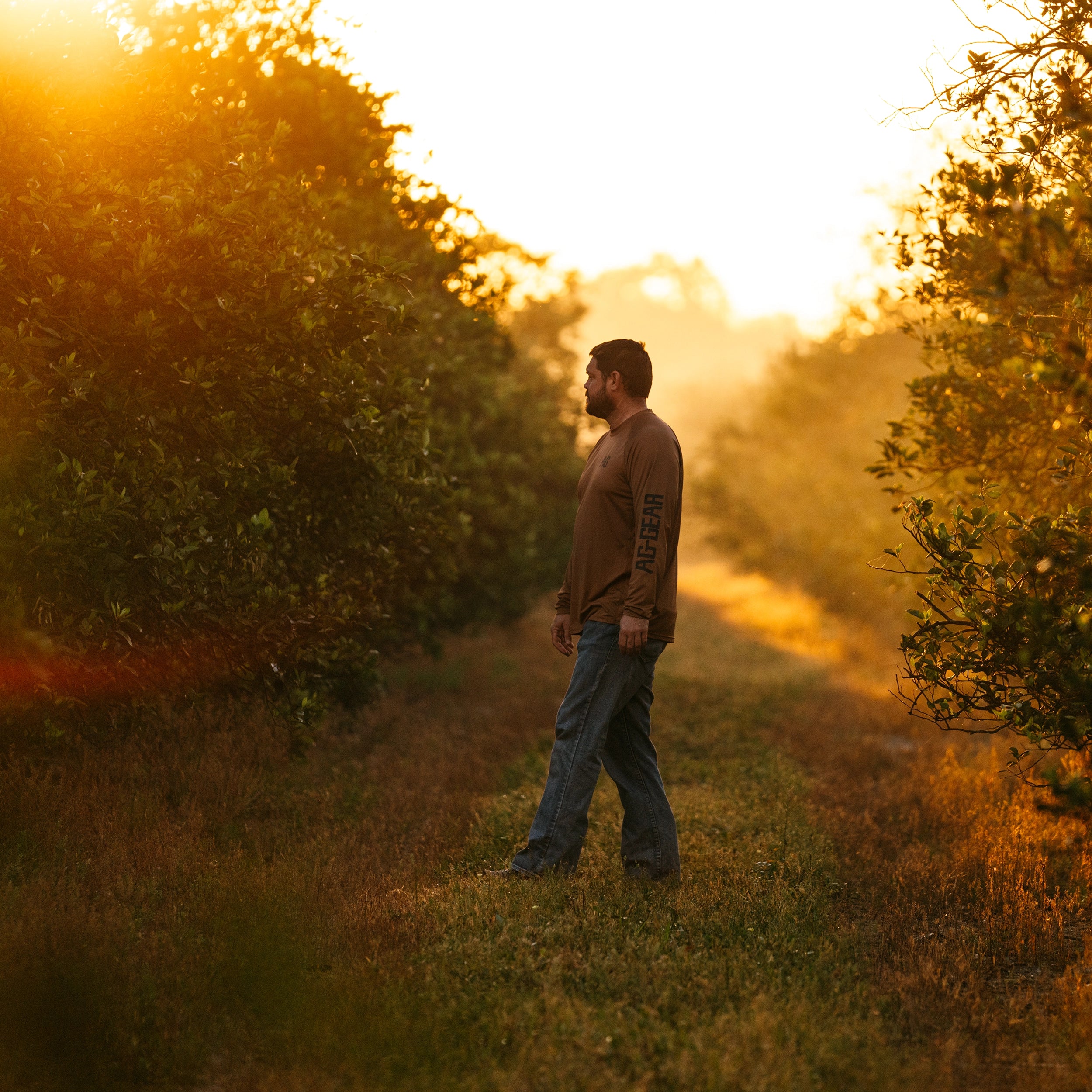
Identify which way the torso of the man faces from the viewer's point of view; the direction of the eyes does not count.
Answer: to the viewer's left

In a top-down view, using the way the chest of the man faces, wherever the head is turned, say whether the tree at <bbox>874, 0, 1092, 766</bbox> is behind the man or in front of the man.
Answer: behind

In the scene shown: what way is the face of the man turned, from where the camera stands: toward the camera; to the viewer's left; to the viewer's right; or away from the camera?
to the viewer's left

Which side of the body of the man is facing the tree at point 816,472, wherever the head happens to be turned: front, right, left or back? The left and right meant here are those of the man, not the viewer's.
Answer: right
